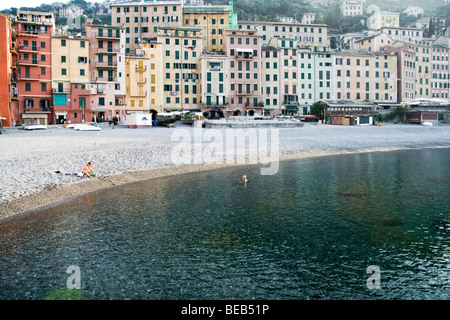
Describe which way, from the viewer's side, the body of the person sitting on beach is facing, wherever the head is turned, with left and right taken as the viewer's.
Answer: facing the viewer and to the right of the viewer
